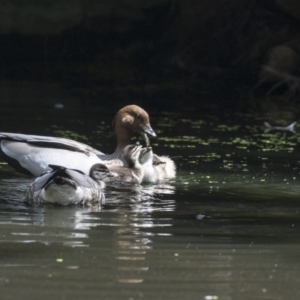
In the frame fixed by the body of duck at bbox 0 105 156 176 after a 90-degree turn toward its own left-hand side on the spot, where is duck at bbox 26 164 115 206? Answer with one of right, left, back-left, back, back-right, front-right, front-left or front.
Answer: back

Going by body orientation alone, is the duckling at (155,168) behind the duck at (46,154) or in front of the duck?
in front

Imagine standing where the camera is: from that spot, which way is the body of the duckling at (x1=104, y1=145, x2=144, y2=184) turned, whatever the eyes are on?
to the viewer's right

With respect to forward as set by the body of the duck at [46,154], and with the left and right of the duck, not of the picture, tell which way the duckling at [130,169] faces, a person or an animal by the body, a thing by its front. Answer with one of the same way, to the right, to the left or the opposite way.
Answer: the same way

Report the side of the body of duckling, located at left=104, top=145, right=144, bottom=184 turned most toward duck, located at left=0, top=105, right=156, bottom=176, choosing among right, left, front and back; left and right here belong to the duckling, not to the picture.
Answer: back

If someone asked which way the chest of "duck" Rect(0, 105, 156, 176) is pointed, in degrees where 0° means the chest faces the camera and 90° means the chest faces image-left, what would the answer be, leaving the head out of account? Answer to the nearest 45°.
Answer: approximately 270°
